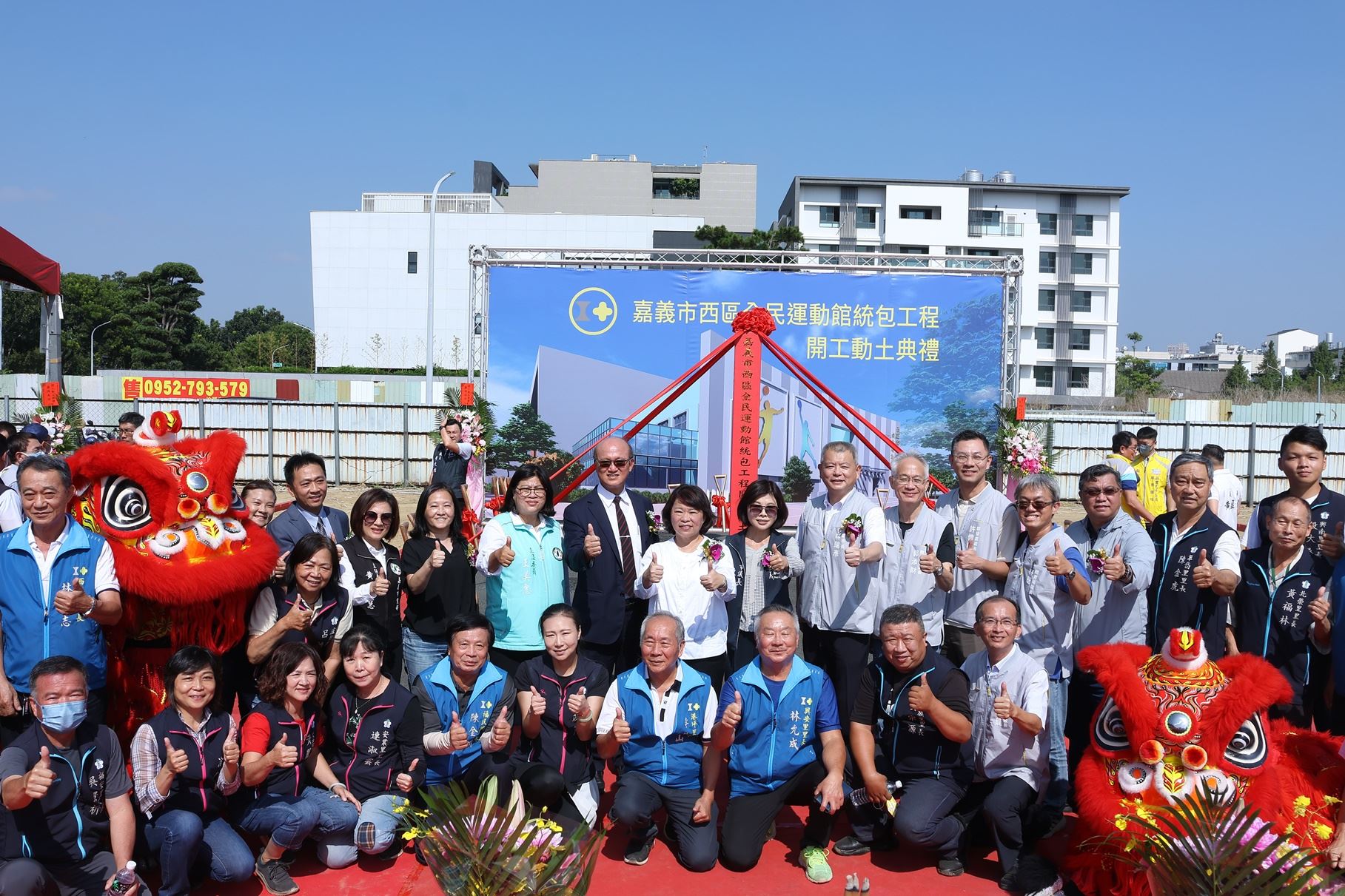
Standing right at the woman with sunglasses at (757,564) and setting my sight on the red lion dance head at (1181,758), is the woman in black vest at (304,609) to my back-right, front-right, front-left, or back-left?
back-right

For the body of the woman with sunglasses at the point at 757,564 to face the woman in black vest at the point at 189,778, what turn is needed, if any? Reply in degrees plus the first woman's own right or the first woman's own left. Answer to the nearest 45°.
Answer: approximately 45° to the first woman's own right

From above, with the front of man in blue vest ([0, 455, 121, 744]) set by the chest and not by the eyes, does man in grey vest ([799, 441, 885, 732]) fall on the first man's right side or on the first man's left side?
on the first man's left side

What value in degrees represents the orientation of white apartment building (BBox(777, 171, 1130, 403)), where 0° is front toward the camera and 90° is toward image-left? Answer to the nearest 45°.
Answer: approximately 0°

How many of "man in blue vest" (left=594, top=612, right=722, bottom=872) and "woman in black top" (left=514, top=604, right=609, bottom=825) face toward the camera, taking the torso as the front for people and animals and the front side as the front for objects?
2

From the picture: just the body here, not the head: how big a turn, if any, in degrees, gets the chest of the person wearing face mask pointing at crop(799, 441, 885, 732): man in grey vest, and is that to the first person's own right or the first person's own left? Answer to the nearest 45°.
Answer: approximately 90° to the first person's own left

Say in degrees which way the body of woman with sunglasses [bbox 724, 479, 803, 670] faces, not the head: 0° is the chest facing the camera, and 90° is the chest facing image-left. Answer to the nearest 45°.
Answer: approximately 0°
